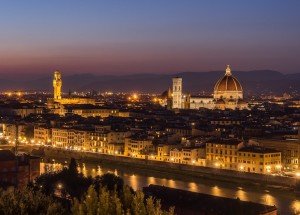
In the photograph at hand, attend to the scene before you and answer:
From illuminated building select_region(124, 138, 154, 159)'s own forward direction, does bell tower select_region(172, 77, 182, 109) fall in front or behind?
behind

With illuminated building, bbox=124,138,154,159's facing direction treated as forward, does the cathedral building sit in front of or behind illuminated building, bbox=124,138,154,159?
behind

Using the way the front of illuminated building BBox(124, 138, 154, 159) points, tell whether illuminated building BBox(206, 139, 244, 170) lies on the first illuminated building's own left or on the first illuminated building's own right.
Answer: on the first illuminated building's own left

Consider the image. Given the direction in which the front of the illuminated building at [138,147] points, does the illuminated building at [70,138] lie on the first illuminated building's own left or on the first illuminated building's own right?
on the first illuminated building's own right

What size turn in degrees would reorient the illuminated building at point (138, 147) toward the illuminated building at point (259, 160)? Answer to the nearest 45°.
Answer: approximately 90° to its left

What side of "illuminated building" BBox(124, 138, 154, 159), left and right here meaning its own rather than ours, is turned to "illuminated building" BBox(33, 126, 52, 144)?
right

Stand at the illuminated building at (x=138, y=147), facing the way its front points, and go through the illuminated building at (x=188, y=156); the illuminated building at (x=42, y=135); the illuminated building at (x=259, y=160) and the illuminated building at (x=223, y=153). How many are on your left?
3

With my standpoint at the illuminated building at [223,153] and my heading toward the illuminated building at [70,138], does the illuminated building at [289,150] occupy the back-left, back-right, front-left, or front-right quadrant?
back-right

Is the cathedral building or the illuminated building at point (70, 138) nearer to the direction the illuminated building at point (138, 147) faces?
the illuminated building

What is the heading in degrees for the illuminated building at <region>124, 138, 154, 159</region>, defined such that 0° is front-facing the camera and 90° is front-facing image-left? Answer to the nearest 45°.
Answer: approximately 45°
